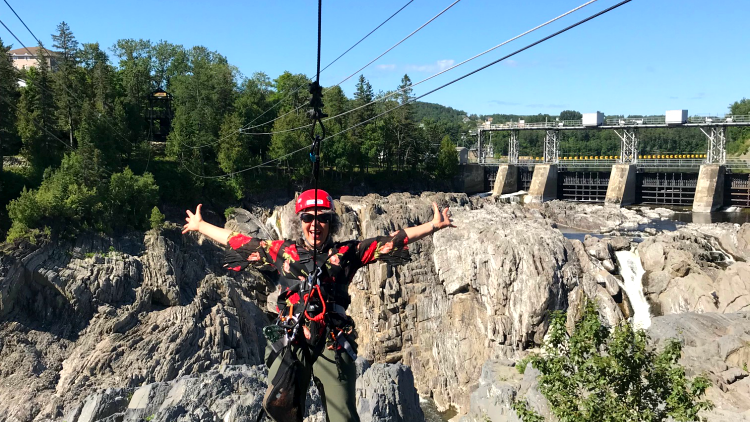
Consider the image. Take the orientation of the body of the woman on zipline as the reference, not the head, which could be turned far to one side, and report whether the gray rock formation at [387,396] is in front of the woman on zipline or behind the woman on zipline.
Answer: behind

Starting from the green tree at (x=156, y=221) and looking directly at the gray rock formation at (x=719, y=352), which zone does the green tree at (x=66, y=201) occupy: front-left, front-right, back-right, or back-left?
back-right

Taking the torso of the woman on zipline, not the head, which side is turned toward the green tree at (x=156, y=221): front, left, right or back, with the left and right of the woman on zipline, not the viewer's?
back

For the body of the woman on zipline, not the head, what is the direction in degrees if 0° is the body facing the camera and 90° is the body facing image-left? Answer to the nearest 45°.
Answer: approximately 0°

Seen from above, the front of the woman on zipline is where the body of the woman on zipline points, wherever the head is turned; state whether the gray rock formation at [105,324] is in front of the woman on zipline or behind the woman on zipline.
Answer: behind

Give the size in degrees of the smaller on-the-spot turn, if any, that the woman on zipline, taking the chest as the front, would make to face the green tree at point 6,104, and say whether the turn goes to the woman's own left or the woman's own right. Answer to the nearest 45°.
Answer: approximately 135° to the woman's own right

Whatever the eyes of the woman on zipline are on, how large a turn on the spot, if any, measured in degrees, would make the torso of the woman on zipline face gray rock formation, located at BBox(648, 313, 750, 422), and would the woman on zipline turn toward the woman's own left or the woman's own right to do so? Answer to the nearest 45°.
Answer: approximately 135° to the woman's own left

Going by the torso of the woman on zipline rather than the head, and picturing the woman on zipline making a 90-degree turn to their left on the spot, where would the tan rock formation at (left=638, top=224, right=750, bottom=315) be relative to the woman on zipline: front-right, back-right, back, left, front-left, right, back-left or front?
front-left

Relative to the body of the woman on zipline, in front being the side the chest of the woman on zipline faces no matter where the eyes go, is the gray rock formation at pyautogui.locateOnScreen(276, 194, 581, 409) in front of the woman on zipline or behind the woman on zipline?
behind

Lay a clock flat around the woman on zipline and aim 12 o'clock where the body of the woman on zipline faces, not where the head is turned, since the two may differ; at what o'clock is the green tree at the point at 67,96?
The green tree is roughly at 5 o'clock from the woman on zipline.
